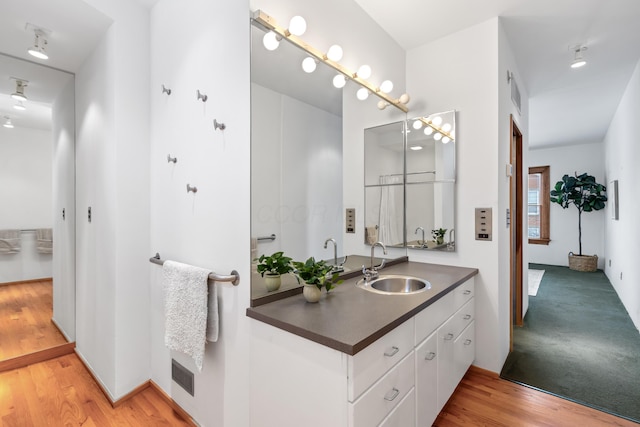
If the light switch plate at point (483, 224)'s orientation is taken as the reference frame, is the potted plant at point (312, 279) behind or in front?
in front

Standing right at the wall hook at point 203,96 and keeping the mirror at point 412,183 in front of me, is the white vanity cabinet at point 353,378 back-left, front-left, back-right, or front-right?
front-right

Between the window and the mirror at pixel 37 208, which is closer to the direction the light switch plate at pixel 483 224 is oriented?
the mirror

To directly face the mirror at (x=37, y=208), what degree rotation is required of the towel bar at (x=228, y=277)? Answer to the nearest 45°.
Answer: approximately 90° to its right

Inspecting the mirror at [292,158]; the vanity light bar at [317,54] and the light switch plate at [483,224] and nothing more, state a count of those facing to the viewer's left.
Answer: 0

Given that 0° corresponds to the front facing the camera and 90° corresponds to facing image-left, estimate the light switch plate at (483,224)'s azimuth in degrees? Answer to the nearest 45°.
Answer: approximately 0°

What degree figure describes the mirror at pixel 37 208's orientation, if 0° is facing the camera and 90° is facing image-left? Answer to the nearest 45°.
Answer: approximately 315°

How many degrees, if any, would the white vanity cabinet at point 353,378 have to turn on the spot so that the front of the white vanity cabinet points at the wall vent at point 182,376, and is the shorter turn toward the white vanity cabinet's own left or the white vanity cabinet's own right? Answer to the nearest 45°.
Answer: approximately 135° to the white vanity cabinet's own right
